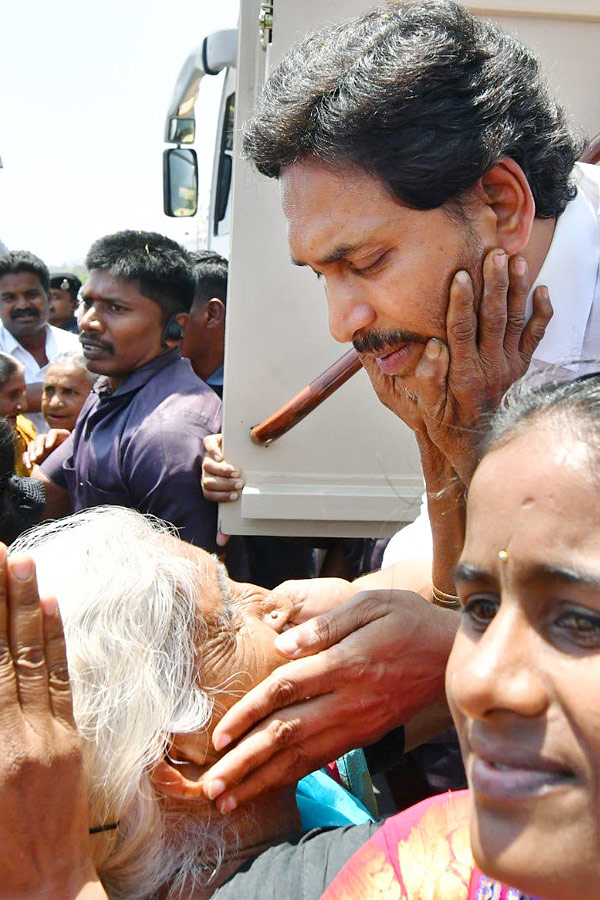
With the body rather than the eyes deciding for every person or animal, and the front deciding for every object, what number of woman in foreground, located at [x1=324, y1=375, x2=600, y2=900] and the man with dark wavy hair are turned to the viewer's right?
0

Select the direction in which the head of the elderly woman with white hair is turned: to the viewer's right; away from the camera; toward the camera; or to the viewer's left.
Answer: to the viewer's right

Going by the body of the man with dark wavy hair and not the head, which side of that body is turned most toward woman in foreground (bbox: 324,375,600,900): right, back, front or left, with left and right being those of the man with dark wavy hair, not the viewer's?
left

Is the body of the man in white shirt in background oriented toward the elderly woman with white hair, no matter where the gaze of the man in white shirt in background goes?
yes

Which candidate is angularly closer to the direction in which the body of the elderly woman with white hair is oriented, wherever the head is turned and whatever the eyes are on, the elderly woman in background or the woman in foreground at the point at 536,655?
the woman in foreground

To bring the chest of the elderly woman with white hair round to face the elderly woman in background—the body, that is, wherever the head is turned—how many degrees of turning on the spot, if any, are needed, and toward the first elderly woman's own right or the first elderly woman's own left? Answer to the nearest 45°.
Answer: approximately 90° to the first elderly woman's own left

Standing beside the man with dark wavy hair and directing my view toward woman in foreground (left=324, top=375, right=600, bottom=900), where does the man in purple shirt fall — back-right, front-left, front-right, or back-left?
back-right

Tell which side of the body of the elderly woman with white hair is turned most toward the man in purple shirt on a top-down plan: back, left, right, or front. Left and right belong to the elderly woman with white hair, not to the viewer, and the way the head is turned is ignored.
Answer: left

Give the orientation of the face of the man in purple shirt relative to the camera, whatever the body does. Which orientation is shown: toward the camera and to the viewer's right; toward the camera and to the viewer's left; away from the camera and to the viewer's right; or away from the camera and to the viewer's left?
toward the camera and to the viewer's left

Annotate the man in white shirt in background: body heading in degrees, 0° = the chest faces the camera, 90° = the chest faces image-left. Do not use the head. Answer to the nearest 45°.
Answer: approximately 0°

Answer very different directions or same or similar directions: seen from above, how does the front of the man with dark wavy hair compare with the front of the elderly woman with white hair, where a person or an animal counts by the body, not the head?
very different directions

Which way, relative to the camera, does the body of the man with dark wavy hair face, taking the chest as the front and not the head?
to the viewer's left

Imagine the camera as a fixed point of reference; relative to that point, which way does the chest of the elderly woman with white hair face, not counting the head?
to the viewer's right
